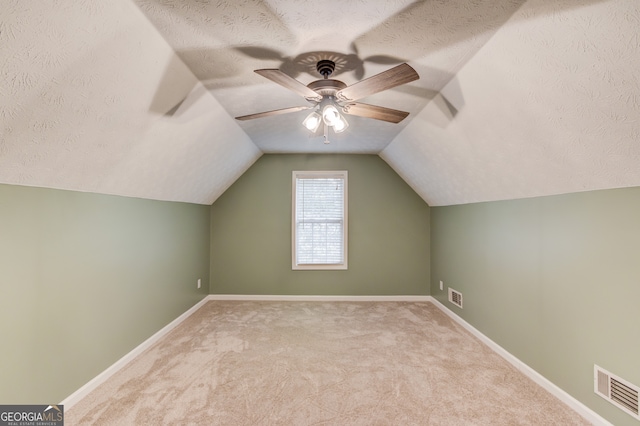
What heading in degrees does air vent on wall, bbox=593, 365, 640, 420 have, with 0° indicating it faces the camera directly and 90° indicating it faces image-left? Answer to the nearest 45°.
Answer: approximately 45°

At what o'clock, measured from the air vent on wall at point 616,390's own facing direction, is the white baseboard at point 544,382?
The white baseboard is roughly at 3 o'clock from the air vent on wall.

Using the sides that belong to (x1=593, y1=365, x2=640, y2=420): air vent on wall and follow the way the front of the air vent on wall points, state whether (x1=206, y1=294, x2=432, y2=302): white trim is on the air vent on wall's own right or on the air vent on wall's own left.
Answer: on the air vent on wall's own right

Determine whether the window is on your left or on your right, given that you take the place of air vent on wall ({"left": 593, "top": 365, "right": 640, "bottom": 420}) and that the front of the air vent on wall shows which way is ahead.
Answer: on your right
